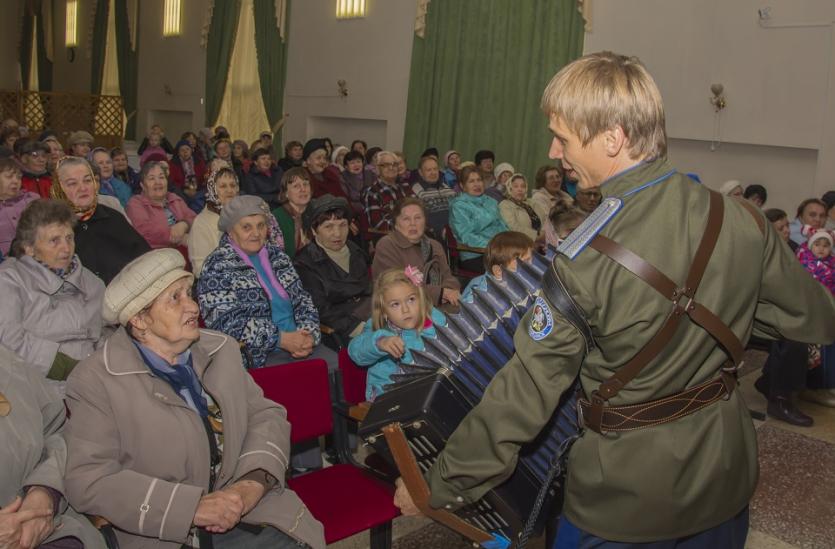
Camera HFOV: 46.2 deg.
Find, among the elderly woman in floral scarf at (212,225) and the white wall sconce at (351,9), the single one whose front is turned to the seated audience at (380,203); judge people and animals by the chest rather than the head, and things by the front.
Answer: the white wall sconce

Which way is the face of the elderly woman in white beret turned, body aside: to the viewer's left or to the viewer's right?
to the viewer's right

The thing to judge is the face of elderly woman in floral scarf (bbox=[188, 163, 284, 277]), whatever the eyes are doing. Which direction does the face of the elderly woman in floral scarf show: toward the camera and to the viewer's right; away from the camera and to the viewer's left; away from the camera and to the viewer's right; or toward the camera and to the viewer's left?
toward the camera and to the viewer's right

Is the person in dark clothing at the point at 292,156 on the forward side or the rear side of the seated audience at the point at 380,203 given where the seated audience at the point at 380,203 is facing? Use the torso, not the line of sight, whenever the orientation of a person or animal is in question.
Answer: on the rear side

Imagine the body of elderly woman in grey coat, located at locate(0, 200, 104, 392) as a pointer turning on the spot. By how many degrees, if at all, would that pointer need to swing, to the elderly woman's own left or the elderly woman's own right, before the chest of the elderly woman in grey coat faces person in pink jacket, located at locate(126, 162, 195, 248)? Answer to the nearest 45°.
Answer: approximately 135° to the elderly woman's own left

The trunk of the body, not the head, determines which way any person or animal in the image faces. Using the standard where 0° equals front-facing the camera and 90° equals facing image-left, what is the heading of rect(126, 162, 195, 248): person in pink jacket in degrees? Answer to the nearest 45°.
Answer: approximately 315°

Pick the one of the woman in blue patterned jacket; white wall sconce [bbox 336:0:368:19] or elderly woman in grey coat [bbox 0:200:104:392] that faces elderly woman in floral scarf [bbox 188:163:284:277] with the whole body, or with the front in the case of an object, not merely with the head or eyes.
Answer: the white wall sconce

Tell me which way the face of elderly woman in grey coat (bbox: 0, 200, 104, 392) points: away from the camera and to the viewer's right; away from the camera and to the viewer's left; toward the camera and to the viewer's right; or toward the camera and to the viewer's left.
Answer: toward the camera and to the viewer's right
